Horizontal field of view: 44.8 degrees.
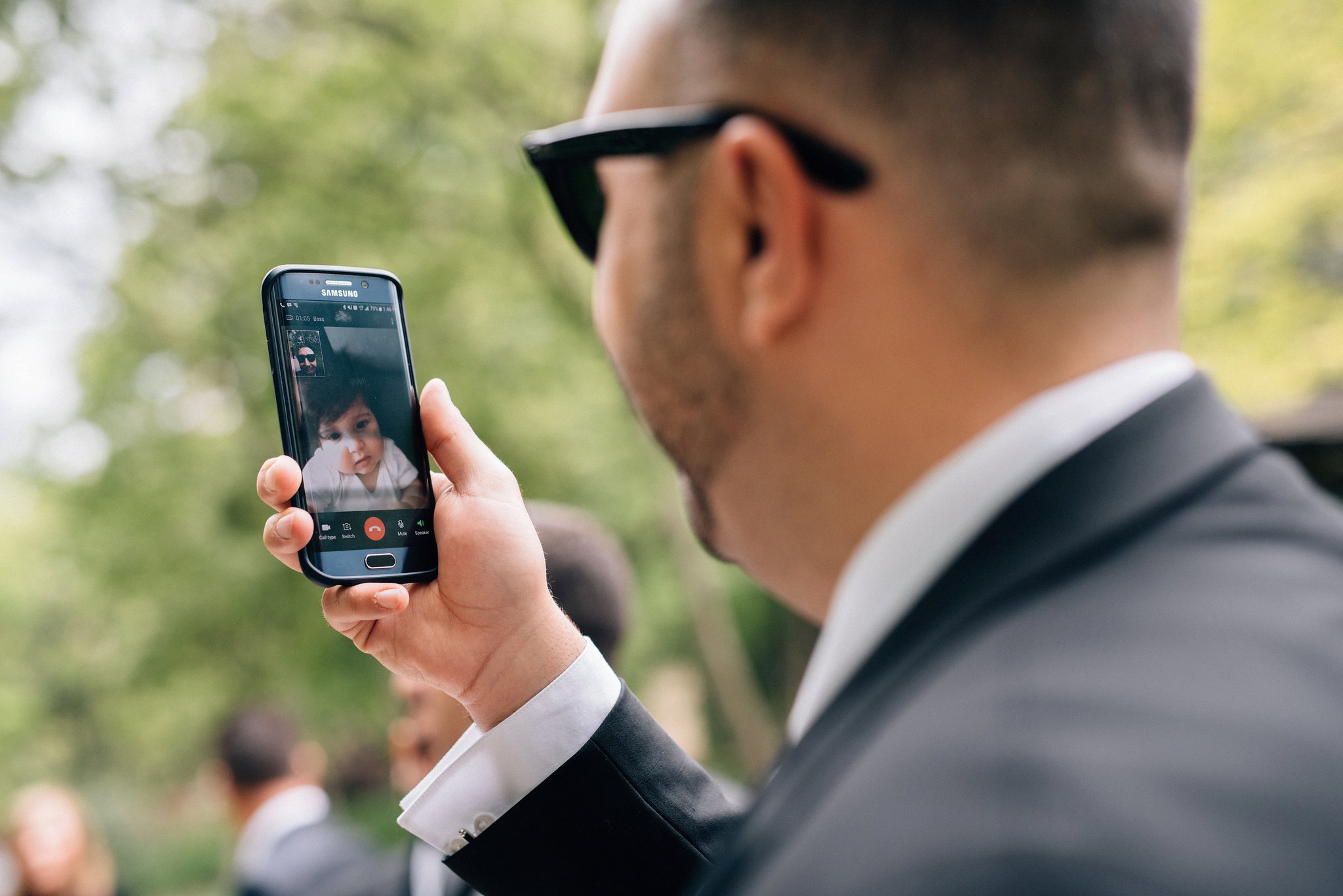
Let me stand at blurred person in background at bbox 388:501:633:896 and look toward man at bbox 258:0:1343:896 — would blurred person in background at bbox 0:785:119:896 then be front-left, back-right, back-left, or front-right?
back-right

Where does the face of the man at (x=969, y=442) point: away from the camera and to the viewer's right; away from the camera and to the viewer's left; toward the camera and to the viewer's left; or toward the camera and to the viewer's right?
away from the camera and to the viewer's left

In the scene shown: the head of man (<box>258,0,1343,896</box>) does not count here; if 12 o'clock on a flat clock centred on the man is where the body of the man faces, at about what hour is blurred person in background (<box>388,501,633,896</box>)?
The blurred person in background is roughly at 1 o'clock from the man.

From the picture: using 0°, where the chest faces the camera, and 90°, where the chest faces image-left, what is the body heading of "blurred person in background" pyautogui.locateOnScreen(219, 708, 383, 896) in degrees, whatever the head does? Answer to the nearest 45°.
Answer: approximately 135°

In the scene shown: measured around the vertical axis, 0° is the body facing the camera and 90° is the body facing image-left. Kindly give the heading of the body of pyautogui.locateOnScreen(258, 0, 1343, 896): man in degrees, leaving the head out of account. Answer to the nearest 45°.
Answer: approximately 135°

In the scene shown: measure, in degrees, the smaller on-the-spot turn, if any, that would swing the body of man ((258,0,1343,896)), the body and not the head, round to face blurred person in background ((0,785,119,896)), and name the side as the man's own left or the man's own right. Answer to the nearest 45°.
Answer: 0° — they already face them

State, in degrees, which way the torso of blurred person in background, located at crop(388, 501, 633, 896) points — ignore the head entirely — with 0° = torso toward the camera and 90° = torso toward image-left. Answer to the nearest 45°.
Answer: approximately 45°
